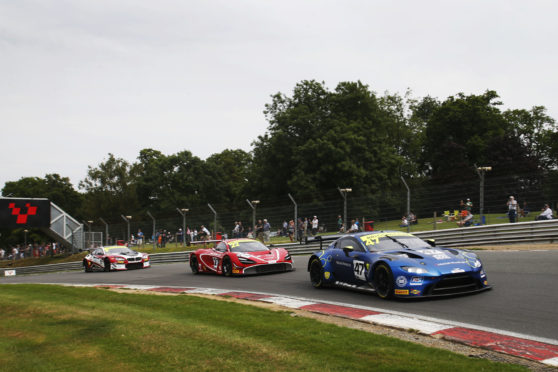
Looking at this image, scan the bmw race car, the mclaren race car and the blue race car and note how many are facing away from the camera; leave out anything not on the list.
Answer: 0

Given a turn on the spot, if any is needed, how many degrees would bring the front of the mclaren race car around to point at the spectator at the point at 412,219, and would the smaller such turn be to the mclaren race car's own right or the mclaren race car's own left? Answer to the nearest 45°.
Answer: approximately 90° to the mclaren race car's own left

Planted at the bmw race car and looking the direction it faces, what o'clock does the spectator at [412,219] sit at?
The spectator is roughly at 9 o'clock from the bmw race car.

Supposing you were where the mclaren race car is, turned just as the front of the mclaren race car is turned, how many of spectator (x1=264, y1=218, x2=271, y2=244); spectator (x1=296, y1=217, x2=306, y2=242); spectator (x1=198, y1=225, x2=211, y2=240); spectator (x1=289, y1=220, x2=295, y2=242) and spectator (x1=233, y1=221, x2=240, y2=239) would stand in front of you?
0

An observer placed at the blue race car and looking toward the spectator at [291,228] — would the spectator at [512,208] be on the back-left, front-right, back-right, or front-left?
front-right

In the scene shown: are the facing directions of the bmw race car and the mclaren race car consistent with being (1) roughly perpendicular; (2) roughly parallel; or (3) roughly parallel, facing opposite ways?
roughly parallel

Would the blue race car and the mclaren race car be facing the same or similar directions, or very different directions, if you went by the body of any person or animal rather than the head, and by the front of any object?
same or similar directions

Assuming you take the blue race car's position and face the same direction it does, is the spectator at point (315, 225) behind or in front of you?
behind

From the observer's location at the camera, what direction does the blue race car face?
facing the viewer and to the right of the viewer

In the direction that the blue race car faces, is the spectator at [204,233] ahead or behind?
behind

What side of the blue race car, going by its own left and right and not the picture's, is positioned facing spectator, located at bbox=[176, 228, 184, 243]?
back

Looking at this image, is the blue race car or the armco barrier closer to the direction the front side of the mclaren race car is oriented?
the blue race car

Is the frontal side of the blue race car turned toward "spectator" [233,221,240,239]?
no

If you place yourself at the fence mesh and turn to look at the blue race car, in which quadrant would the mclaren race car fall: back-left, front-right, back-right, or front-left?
front-right

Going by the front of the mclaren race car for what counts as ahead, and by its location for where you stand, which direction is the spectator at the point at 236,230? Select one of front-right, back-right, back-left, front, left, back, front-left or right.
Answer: back-left

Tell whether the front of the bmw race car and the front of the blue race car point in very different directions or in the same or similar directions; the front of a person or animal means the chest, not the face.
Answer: same or similar directions

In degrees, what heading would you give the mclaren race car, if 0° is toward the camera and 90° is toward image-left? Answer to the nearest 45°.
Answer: approximately 315°

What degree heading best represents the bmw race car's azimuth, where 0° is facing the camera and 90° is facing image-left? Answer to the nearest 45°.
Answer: approximately 315°

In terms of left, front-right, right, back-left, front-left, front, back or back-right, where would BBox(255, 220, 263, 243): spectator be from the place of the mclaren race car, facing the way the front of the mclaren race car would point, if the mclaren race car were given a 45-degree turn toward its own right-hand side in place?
back

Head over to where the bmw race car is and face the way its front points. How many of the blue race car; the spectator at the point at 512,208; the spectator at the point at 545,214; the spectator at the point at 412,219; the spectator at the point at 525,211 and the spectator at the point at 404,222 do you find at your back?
0
